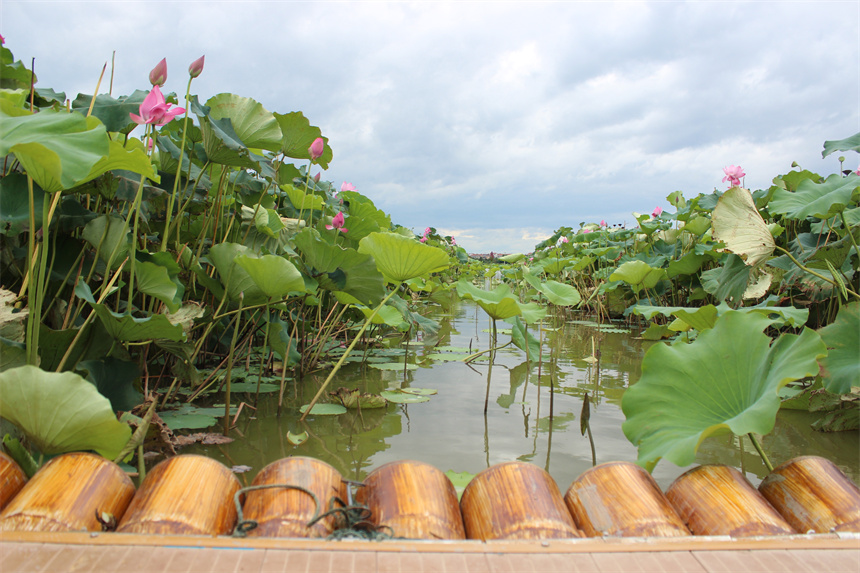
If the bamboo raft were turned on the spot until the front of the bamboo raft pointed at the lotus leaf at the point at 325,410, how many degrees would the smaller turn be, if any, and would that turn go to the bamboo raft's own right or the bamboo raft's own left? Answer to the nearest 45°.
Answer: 0° — it already faces it

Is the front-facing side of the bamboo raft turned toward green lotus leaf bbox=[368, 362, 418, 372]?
yes

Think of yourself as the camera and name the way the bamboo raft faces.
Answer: facing away from the viewer

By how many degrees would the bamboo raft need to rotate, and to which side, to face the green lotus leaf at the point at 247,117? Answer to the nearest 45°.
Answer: approximately 45° to its left

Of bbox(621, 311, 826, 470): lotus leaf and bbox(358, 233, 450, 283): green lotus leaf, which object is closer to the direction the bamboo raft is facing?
the green lotus leaf

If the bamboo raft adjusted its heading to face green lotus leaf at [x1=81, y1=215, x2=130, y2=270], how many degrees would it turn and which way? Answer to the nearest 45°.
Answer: approximately 45° to its left

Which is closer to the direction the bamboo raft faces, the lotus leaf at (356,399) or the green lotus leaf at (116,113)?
the lotus leaf
